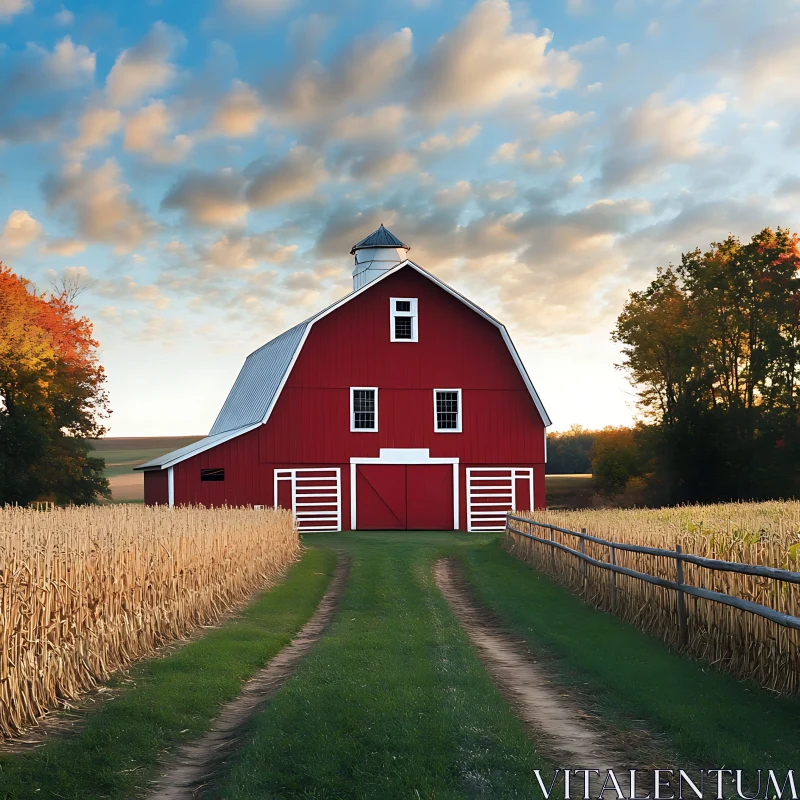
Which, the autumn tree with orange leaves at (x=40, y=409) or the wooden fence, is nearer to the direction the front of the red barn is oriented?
the wooden fence

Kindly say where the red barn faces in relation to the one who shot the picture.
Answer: facing the viewer

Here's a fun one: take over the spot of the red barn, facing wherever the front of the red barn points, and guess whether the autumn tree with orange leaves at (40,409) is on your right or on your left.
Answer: on your right

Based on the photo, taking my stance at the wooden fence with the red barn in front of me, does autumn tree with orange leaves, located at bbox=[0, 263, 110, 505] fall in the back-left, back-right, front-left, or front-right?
front-left

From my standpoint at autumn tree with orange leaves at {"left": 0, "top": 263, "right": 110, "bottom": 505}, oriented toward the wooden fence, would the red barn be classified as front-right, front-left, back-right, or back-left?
front-left

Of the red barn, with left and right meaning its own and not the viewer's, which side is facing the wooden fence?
front
